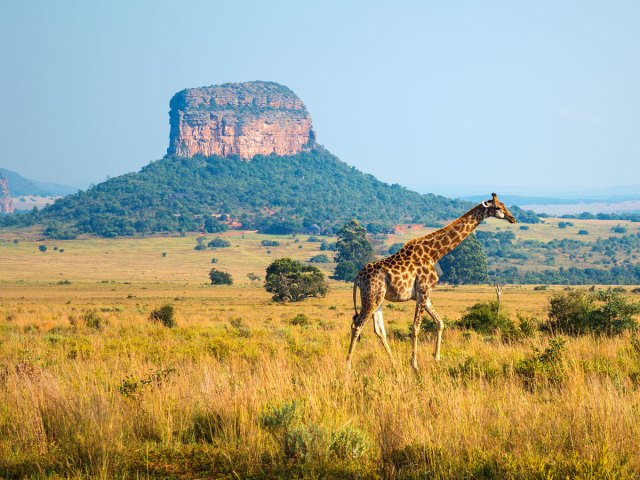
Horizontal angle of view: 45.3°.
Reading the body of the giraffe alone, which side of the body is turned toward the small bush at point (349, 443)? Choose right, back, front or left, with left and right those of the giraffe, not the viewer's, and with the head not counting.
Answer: right

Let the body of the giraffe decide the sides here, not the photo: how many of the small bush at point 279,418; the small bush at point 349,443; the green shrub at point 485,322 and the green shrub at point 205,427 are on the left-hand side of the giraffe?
1

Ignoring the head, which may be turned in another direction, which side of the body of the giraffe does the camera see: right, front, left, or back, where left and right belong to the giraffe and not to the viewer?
right

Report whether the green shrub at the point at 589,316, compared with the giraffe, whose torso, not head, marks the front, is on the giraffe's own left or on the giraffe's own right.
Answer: on the giraffe's own left

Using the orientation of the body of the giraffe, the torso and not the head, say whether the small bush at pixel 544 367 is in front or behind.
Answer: in front

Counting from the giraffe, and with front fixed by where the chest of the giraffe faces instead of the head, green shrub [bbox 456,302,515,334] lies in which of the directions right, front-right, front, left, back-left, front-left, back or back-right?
left

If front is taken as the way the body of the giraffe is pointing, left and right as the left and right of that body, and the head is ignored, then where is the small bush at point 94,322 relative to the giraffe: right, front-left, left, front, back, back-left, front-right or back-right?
back-left

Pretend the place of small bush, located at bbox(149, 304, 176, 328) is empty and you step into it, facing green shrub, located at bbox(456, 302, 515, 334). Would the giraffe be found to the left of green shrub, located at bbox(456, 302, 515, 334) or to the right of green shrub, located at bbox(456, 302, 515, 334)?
right

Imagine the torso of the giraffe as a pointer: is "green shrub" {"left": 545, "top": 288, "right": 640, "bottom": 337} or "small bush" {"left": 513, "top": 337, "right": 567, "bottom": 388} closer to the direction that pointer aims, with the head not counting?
the small bush

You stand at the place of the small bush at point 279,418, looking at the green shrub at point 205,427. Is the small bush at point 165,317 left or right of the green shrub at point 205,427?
right

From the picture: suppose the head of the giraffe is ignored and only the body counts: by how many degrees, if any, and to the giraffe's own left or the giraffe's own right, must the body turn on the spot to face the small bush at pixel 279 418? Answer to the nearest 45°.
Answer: approximately 90° to the giraffe's own right

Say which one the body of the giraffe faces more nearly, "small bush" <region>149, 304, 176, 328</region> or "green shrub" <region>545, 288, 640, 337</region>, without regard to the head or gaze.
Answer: the green shrub

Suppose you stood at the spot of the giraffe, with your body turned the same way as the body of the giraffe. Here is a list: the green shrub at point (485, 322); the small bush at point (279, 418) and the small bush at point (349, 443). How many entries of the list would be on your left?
1

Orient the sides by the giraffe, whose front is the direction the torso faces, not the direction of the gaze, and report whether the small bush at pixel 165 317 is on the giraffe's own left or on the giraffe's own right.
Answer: on the giraffe's own left
